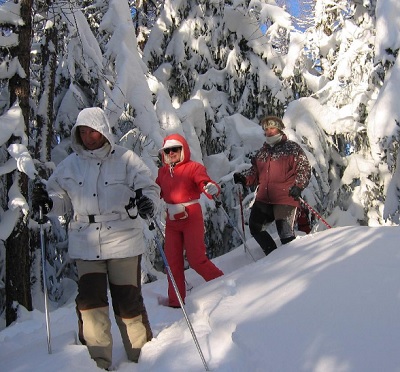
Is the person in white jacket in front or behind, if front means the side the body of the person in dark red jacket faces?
in front

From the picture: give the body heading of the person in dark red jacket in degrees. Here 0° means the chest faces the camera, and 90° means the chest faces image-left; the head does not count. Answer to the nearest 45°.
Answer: approximately 45°

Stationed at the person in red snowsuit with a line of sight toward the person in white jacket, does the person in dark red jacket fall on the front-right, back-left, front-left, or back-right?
back-left

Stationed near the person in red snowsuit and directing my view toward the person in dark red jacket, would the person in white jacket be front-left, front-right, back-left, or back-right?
back-right

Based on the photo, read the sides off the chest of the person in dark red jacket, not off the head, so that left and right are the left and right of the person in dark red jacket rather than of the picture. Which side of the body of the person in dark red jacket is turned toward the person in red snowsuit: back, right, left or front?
front
